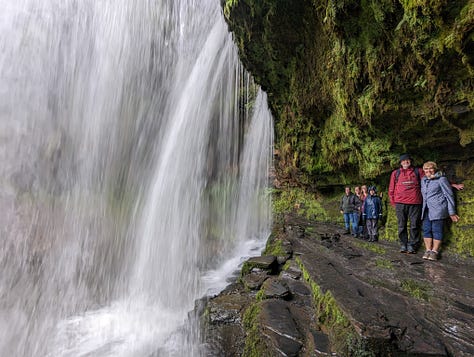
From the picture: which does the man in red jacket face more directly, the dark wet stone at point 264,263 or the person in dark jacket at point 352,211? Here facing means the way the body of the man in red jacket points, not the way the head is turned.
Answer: the dark wet stone

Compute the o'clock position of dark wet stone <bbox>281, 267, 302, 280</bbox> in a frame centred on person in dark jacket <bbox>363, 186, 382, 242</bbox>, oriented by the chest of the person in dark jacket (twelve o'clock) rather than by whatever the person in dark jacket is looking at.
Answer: The dark wet stone is roughly at 1 o'clock from the person in dark jacket.

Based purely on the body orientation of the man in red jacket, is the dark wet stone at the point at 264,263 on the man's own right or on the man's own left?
on the man's own right

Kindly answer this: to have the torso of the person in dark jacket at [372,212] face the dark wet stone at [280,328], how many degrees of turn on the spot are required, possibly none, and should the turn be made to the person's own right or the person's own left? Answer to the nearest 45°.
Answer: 0° — they already face it

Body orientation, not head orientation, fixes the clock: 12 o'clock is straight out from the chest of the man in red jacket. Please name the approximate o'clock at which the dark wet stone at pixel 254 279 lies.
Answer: The dark wet stone is roughly at 2 o'clock from the man in red jacket.

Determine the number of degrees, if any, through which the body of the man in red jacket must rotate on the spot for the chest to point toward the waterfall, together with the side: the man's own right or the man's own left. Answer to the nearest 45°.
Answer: approximately 90° to the man's own right

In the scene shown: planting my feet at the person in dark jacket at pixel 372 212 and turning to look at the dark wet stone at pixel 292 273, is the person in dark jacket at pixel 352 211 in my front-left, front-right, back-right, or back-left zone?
back-right

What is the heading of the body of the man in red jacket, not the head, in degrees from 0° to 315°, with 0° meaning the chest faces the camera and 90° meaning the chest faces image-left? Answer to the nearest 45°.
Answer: approximately 0°

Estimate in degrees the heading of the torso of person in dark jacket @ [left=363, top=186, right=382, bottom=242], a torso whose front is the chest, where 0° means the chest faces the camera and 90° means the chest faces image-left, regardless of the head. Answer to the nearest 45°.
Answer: approximately 0°

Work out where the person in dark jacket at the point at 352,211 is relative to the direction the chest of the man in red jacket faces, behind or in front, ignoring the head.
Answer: behind

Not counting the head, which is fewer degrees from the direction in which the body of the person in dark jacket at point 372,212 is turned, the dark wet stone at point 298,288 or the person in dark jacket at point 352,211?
the dark wet stone

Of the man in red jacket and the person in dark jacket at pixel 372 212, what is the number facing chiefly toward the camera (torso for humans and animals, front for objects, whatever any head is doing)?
2
